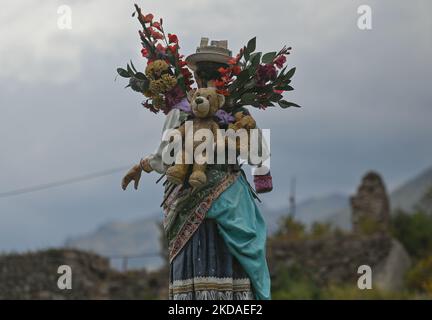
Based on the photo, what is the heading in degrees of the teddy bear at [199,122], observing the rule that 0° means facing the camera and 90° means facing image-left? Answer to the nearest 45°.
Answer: approximately 45°

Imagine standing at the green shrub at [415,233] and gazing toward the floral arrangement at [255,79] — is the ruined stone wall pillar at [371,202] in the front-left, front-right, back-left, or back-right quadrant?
back-right

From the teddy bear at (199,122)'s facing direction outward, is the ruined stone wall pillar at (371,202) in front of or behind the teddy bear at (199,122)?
behind

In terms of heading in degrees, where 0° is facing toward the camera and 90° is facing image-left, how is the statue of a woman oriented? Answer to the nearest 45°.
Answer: approximately 45°

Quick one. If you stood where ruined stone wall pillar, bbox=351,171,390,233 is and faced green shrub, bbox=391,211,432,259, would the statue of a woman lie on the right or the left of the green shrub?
right
